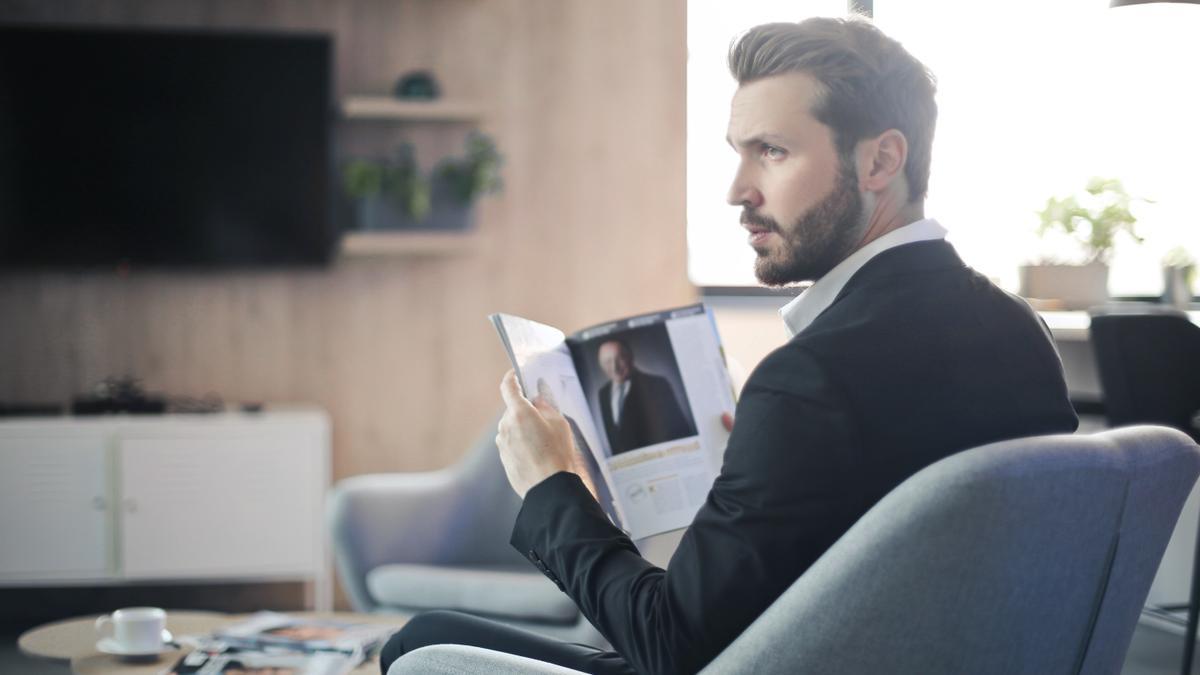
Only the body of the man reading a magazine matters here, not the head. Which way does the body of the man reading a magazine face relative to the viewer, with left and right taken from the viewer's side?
facing away from the viewer and to the left of the viewer

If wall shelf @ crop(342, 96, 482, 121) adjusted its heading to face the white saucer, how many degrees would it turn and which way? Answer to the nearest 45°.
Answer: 0° — it already faces it

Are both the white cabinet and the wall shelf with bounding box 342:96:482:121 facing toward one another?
no

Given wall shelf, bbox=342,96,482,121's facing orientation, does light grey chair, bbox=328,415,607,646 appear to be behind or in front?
in front

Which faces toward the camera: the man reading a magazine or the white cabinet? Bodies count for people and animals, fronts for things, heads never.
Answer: the white cabinet

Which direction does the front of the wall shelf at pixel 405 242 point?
toward the camera

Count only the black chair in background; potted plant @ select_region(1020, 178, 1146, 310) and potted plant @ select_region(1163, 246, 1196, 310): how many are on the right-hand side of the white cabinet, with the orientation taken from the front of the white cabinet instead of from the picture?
0

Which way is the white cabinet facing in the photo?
toward the camera

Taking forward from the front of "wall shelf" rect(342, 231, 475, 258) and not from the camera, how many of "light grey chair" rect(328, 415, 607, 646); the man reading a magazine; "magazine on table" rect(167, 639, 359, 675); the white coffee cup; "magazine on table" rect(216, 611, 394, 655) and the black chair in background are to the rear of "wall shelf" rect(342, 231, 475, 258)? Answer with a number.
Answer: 0

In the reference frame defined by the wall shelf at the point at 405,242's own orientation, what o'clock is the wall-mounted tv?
The wall-mounted tv is roughly at 3 o'clock from the wall shelf.

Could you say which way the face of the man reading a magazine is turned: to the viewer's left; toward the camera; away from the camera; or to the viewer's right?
to the viewer's left

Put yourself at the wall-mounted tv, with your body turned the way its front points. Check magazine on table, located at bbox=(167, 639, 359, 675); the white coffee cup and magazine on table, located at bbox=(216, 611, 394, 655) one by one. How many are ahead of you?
3

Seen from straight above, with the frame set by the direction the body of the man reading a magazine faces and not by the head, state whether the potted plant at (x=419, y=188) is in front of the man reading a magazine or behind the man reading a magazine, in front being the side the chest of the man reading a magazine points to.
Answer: in front

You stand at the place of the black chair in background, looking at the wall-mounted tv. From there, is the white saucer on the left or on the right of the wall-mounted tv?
left

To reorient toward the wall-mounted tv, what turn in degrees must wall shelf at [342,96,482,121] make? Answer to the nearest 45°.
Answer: approximately 90° to its right

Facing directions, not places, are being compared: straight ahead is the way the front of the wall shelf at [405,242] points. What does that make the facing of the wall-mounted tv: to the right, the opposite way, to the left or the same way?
the same way

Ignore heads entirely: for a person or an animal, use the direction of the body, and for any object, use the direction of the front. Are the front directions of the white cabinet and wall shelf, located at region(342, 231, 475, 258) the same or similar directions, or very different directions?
same or similar directions
